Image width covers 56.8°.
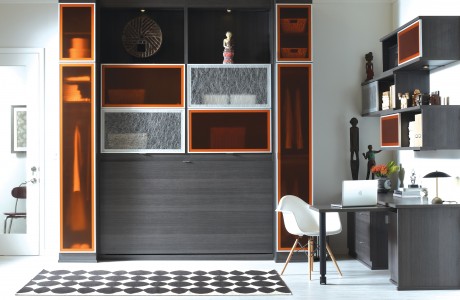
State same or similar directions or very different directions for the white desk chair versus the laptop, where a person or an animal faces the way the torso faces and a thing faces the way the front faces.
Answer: very different directions

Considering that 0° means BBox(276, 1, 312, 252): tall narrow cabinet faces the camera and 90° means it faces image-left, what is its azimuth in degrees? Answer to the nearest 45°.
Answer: approximately 0°

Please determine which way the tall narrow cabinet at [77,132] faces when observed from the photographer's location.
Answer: facing the viewer

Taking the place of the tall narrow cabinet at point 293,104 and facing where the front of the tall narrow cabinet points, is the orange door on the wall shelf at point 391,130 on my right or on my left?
on my left

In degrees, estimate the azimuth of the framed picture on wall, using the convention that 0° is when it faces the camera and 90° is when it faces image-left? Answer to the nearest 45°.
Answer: approximately 0°

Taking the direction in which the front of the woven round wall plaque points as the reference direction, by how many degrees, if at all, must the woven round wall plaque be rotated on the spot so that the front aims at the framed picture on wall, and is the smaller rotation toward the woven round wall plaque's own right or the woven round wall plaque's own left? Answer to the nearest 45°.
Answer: approximately 90° to the woven round wall plaque's own right

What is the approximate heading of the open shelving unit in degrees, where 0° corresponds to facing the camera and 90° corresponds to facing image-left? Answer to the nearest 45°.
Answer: approximately 45°

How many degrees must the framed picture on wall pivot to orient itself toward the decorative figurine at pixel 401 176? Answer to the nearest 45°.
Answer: approximately 45° to its left

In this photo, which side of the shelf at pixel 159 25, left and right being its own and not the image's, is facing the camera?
front
